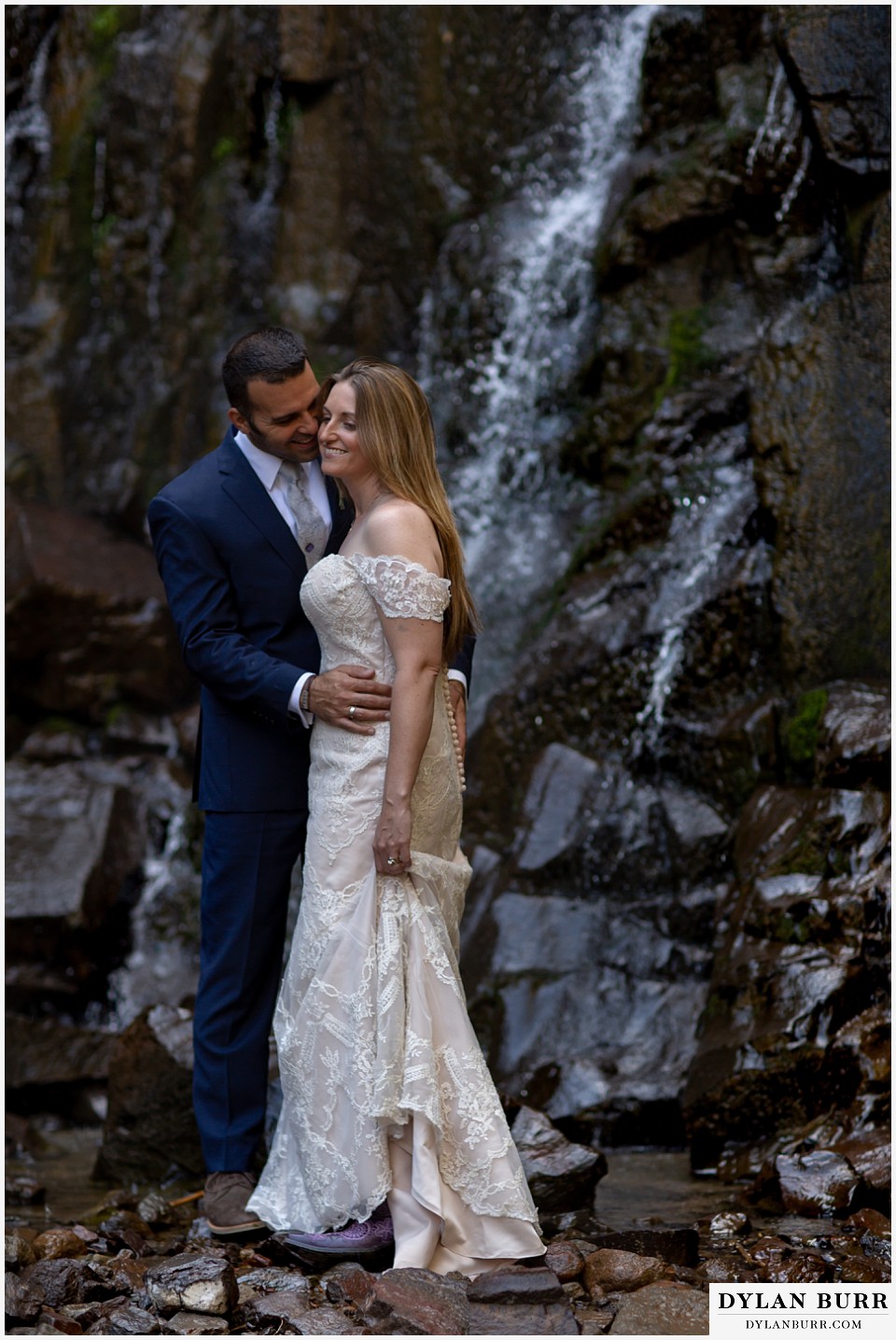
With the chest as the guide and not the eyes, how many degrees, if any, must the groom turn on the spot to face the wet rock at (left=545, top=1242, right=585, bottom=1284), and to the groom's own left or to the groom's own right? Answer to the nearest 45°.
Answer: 0° — they already face it

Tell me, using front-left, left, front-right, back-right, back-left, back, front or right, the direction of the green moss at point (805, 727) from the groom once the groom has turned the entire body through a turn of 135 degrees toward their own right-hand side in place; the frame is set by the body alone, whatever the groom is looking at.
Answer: back-right

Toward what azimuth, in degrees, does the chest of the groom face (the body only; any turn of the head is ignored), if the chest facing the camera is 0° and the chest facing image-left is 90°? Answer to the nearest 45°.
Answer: approximately 315°

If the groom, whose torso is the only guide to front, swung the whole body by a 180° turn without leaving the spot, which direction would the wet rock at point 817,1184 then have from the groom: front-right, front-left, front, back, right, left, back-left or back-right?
back-right

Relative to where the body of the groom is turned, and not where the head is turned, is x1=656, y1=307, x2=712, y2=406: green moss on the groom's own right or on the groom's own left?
on the groom's own left

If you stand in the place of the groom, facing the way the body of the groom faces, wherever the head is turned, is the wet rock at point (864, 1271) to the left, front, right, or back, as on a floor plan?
front

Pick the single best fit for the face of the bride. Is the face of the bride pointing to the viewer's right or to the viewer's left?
to the viewer's left

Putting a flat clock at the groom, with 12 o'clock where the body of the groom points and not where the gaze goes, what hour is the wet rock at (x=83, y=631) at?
The wet rock is roughly at 7 o'clock from the groom.

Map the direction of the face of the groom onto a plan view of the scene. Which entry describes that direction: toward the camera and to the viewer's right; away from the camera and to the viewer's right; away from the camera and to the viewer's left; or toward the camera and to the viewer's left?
toward the camera and to the viewer's right

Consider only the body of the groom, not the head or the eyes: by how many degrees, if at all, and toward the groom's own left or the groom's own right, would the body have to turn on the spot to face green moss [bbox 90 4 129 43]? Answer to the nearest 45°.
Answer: approximately 135° to the groom's own left
